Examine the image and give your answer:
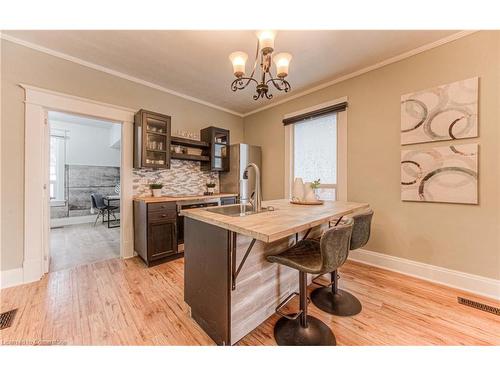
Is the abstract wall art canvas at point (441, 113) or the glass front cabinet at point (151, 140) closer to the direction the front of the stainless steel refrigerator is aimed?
the abstract wall art canvas

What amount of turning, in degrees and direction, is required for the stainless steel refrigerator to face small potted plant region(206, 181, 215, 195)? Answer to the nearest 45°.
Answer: approximately 135° to its right

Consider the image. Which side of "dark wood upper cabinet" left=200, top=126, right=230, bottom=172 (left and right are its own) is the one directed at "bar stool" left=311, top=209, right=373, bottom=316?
front

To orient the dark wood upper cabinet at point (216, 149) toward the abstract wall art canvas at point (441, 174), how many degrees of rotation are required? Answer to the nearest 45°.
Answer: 0° — it already faces it

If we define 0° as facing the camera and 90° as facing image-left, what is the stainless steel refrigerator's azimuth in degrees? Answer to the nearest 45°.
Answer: approximately 315°

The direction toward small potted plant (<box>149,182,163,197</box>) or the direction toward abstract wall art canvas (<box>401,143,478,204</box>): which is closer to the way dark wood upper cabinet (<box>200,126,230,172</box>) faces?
the abstract wall art canvas

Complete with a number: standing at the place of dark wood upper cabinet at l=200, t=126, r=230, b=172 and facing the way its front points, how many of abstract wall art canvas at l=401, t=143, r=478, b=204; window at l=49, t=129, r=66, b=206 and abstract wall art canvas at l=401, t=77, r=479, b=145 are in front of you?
2

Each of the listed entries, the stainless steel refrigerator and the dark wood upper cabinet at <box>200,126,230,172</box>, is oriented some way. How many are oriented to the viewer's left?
0

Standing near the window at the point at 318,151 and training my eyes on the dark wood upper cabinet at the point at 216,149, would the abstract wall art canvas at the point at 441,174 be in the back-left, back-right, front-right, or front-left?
back-left

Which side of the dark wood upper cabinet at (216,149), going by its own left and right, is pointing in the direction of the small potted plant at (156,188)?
right

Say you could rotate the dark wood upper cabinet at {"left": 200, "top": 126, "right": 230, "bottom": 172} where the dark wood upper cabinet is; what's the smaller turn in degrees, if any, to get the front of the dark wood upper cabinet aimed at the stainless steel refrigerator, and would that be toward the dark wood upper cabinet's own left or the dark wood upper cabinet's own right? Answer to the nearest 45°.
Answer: approximately 45° to the dark wood upper cabinet's own left

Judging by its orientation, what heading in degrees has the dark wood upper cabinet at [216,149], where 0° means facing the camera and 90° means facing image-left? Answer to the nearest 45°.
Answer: approximately 315°

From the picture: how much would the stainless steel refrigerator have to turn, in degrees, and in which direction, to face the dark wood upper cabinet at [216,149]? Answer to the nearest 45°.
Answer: approximately 135° to its right

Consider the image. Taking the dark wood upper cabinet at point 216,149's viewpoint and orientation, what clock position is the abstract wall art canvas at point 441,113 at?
The abstract wall art canvas is roughly at 12 o'clock from the dark wood upper cabinet.
